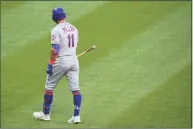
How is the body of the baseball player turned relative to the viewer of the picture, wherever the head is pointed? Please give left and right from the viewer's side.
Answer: facing away from the viewer and to the left of the viewer
